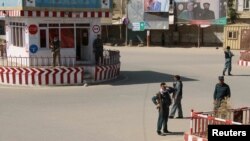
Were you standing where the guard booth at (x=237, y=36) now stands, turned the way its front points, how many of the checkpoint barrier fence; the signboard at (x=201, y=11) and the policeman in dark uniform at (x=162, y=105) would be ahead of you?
2

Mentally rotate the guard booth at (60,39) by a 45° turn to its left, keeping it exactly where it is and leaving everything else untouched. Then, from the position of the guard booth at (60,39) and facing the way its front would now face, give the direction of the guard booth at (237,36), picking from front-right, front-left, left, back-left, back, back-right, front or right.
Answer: left

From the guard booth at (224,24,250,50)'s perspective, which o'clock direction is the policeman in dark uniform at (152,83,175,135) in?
The policeman in dark uniform is roughly at 12 o'clock from the guard booth.

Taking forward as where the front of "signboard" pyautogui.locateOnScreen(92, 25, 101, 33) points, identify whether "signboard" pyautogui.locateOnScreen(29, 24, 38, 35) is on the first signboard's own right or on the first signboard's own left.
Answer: on the first signboard's own right

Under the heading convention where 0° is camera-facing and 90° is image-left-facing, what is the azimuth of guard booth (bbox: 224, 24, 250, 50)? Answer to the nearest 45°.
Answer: approximately 0°

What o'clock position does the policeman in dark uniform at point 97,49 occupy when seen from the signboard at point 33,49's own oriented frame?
The policeman in dark uniform is roughly at 9 o'clock from the signboard.

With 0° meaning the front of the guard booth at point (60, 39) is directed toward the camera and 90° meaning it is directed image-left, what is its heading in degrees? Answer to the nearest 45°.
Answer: approximately 0°

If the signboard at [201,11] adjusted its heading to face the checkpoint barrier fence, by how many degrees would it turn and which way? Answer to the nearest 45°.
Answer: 0° — it already faces it

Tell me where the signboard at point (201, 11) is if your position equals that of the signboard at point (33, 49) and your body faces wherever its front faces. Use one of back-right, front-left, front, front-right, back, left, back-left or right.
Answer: back-left
